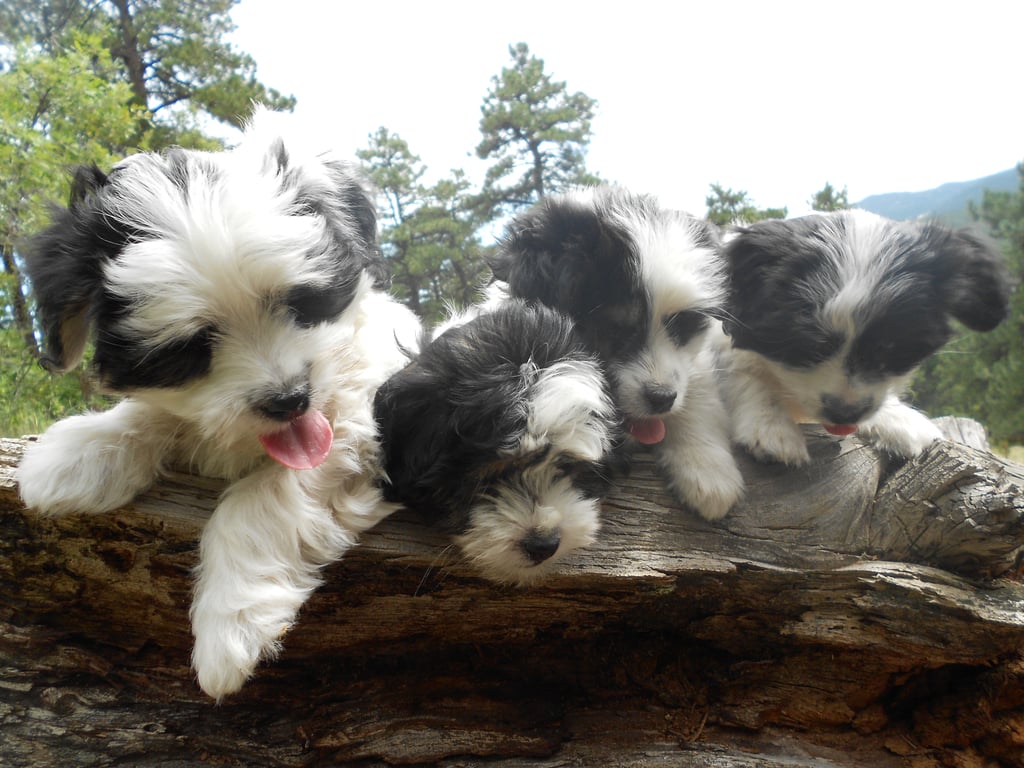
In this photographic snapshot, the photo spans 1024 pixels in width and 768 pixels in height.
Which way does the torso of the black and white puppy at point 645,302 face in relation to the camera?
toward the camera

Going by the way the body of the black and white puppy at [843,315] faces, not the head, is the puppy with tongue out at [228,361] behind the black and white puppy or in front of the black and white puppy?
in front

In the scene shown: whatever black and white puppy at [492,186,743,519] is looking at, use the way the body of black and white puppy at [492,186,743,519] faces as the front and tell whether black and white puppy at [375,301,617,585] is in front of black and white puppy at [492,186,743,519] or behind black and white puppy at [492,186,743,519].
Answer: in front

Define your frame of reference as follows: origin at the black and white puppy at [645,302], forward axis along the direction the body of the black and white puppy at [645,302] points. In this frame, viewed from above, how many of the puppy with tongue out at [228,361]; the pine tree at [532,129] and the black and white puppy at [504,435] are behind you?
1

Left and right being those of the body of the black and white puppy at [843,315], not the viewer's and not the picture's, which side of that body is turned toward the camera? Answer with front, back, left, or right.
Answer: front

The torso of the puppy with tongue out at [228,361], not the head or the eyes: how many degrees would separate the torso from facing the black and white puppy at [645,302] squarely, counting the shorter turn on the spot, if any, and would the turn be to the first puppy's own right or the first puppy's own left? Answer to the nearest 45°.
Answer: approximately 90° to the first puppy's own left

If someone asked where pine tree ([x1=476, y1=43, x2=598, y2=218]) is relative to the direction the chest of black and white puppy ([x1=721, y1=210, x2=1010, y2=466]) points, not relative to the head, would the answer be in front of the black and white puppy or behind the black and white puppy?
behind

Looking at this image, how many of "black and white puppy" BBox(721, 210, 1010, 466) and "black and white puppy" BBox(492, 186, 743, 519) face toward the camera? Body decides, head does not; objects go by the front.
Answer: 2

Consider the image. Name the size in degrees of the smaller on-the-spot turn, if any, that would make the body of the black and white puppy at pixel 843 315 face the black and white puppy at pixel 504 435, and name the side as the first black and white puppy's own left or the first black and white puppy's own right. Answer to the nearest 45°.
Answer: approximately 45° to the first black and white puppy's own right

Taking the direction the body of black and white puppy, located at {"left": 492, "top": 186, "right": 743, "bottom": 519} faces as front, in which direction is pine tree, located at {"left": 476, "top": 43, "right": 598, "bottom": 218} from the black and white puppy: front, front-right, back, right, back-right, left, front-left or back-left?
back
